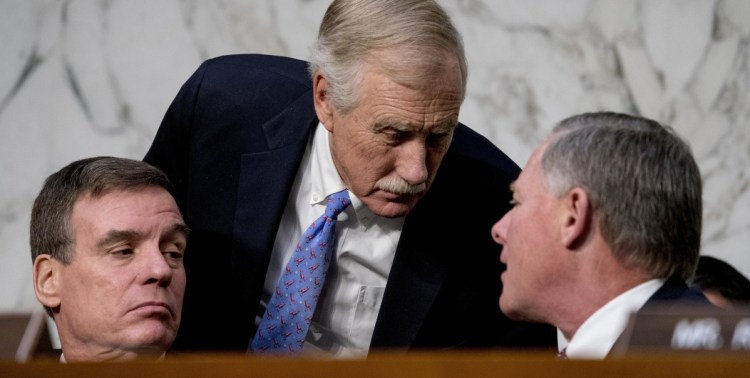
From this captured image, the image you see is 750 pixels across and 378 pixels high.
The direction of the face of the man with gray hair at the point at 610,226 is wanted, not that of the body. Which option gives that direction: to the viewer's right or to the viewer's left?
to the viewer's left

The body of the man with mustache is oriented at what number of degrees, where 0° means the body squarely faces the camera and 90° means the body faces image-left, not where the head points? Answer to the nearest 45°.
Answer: approximately 315°

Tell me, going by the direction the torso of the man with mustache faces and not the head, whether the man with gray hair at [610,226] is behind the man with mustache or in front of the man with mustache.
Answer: in front
